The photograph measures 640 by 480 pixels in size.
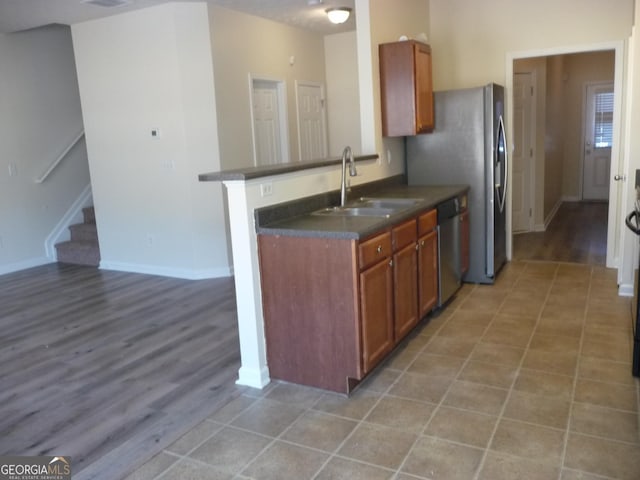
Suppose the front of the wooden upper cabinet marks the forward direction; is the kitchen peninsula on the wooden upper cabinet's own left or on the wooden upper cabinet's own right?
on the wooden upper cabinet's own right
